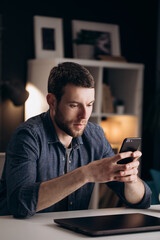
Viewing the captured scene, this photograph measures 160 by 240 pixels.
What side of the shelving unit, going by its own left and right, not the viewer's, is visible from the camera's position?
front

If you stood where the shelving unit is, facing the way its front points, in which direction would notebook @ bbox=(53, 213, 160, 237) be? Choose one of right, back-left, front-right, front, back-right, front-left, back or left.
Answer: front

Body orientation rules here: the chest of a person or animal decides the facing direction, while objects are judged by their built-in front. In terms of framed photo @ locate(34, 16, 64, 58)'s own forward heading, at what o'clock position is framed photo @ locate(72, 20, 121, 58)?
framed photo @ locate(72, 20, 121, 58) is roughly at 8 o'clock from framed photo @ locate(34, 16, 64, 58).

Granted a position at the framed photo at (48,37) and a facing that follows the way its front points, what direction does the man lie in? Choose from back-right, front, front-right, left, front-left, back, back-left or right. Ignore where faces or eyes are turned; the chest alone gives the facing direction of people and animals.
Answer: front

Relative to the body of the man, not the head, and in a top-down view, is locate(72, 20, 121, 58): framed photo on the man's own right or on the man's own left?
on the man's own left

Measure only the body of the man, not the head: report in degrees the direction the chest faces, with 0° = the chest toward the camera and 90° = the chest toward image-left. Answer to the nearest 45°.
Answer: approximately 315°

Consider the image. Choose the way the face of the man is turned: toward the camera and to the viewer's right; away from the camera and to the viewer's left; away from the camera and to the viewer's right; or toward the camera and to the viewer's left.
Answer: toward the camera and to the viewer's right

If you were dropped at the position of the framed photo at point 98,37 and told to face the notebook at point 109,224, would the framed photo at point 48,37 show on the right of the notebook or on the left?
right

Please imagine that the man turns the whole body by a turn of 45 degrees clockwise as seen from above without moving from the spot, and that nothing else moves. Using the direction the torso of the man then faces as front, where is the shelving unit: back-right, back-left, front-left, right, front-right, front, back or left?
back

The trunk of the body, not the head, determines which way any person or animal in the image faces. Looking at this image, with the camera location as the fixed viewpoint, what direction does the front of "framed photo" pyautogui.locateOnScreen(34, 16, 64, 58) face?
facing the viewer
